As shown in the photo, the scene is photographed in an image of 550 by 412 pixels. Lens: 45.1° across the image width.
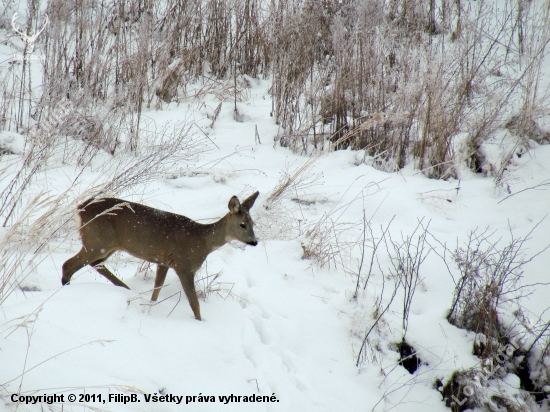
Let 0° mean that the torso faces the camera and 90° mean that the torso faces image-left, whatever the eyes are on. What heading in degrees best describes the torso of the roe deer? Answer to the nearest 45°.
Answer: approximately 270°

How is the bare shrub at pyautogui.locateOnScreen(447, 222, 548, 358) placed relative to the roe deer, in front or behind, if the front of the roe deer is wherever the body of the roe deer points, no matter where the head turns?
in front
